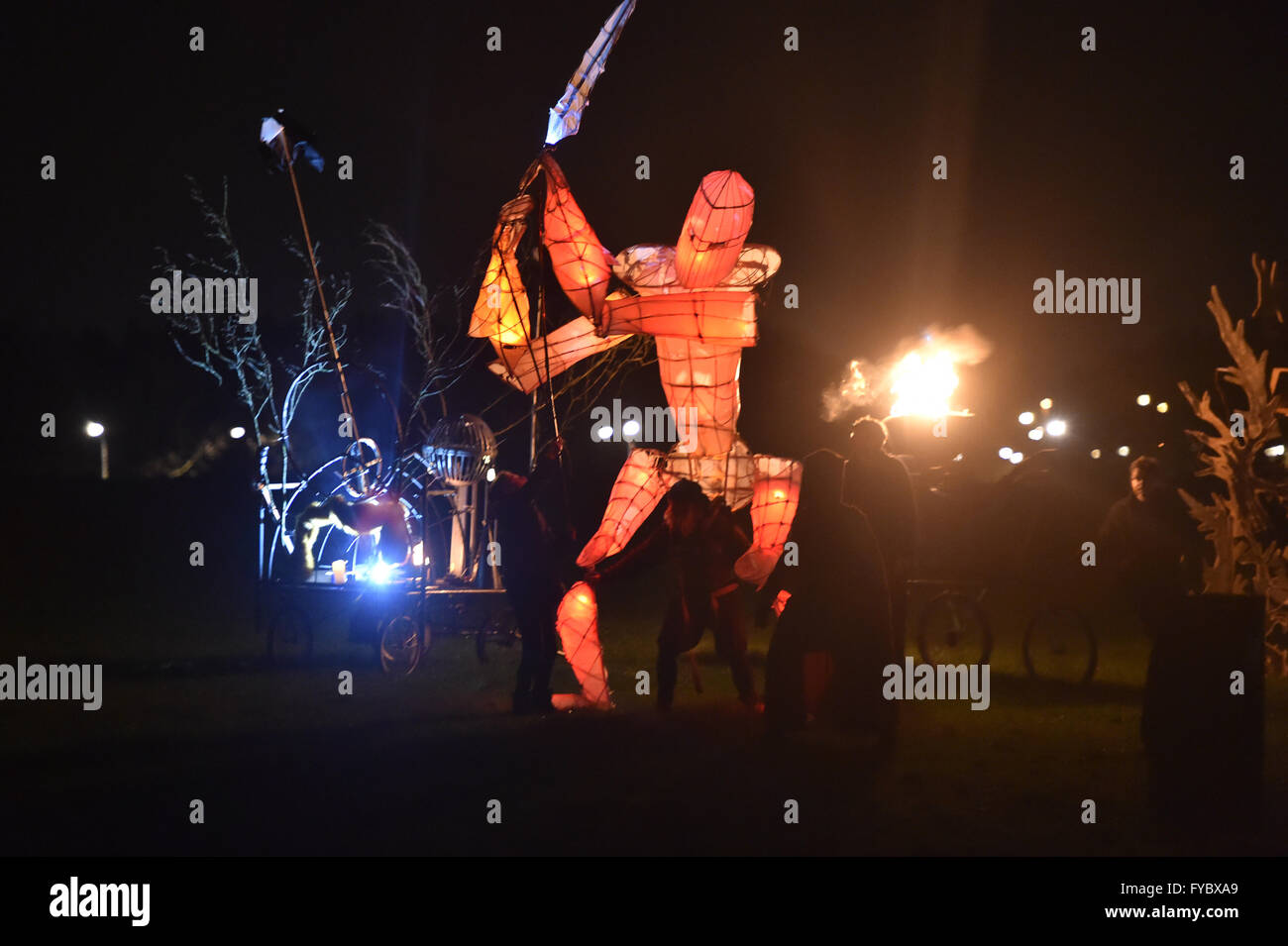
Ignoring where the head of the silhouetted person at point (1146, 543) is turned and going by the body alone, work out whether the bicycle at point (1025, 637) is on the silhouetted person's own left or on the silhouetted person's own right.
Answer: on the silhouetted person's own right

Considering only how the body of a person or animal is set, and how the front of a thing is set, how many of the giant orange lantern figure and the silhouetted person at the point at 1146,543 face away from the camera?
0

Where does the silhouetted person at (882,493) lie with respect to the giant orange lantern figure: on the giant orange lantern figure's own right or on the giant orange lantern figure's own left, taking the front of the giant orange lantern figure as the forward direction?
on the giant orange lantern figure's own left

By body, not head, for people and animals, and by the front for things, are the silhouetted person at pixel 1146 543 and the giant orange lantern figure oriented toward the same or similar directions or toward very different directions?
same or similar directions

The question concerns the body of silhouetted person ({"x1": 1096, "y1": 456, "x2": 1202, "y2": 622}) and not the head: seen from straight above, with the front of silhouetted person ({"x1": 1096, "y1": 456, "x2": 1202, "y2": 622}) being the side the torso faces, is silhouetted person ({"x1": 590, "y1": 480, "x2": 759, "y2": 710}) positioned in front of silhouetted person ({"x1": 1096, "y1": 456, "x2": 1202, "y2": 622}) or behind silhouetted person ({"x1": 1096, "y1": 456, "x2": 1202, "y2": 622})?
in front

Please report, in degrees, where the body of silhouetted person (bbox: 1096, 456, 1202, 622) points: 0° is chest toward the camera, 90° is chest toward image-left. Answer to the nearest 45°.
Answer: approximately 45°

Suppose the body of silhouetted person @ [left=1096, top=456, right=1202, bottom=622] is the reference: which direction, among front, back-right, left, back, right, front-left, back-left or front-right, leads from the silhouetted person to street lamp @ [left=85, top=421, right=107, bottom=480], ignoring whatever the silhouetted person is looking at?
right

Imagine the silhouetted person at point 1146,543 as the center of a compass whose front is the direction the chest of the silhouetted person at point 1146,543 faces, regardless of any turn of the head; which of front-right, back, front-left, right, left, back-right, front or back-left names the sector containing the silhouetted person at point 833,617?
front

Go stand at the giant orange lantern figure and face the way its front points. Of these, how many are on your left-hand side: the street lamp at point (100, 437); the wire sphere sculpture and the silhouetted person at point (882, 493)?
1

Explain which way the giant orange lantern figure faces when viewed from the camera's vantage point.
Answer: facing the viewer and to the left of the viewer
